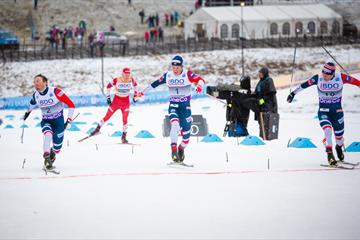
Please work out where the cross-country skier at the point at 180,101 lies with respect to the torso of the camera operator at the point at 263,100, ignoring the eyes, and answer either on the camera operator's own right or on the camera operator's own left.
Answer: on the camera operator's own left

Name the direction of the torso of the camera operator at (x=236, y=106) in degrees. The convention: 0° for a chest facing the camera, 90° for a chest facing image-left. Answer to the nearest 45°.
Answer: approximately 90°

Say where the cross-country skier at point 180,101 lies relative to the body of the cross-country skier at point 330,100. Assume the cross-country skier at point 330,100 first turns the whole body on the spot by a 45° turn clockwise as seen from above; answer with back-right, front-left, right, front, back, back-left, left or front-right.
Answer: front-right

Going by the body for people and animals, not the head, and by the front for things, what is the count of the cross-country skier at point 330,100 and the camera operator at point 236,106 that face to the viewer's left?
1

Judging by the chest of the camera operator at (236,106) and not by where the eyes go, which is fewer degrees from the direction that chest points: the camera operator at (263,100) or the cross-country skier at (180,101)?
the cross-country skier

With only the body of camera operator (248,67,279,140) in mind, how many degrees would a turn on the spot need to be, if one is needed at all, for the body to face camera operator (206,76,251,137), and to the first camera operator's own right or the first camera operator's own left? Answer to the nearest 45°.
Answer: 0° — they already face them

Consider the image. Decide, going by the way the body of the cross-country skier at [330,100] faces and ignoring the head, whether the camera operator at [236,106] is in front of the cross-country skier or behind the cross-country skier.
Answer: behind

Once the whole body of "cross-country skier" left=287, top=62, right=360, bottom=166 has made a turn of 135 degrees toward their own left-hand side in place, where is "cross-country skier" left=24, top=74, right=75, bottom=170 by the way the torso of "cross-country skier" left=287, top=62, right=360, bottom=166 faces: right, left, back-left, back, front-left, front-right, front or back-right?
back-left

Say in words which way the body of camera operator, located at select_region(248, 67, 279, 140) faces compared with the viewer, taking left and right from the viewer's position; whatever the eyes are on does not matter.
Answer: facing to the left of the viewer
